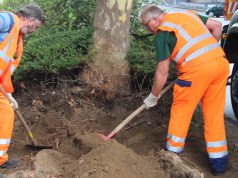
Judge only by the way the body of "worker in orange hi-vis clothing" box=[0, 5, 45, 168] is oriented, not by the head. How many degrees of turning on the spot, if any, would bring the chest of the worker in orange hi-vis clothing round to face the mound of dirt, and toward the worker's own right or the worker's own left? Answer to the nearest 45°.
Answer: approximately 45° to the worker's own right

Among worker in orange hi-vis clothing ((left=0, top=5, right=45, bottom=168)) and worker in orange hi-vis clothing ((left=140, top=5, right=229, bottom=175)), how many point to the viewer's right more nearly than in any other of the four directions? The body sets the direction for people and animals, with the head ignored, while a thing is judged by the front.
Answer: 1

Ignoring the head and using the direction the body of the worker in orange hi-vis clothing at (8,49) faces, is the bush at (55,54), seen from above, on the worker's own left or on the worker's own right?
on the worker's own left

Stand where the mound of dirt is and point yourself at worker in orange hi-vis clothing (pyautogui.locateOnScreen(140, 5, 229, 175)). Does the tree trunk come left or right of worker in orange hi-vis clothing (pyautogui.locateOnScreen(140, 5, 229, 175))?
left

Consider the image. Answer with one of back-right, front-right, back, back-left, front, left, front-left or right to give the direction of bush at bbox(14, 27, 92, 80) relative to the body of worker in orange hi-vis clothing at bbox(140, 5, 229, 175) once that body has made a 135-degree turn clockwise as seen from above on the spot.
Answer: back-left

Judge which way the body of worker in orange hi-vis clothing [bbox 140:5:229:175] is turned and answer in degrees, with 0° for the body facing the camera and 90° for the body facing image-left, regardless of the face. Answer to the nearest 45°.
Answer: approximately 135°

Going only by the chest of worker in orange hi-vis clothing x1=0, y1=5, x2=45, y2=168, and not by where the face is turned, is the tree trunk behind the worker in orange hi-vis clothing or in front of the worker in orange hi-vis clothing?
in front

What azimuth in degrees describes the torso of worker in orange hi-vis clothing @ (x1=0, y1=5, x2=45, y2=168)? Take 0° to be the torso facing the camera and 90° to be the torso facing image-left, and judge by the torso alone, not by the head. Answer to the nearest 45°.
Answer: approximately 270°
